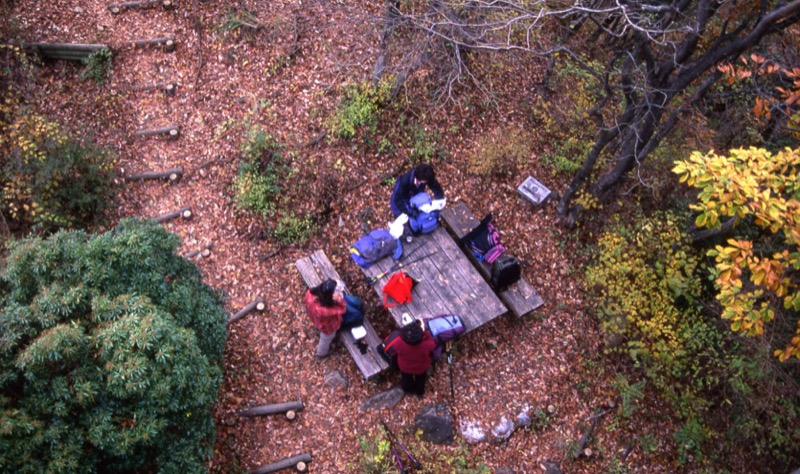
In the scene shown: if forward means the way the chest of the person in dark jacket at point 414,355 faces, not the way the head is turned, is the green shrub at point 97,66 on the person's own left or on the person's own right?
on the person's own left

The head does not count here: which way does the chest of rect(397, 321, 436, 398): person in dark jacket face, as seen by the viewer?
away from the camera

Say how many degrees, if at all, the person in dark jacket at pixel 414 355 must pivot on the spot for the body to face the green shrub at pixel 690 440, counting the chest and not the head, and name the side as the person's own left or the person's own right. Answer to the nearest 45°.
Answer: approximately 90° to the person's own right

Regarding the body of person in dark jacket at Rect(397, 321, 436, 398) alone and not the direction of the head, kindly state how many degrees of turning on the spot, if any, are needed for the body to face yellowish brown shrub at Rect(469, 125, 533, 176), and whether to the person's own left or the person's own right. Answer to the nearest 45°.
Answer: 0° — they already face it

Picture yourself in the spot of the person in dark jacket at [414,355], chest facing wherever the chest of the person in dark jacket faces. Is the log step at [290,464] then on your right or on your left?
on your left

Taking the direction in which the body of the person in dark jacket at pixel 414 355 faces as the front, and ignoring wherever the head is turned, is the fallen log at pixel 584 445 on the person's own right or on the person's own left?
on the person's own right

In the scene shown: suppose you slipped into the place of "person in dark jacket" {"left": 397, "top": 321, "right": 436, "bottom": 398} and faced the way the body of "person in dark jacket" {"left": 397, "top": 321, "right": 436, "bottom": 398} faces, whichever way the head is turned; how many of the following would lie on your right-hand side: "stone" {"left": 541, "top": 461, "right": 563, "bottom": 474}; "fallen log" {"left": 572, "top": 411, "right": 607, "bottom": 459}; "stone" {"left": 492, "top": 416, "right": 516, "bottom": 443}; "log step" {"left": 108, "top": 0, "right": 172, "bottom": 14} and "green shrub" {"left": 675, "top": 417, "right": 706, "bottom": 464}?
4

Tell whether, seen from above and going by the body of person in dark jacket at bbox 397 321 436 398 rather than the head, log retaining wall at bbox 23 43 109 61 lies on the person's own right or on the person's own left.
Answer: on the person's own left

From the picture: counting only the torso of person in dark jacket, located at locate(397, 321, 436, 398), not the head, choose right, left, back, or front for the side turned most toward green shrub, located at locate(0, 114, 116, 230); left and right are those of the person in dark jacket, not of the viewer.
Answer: left

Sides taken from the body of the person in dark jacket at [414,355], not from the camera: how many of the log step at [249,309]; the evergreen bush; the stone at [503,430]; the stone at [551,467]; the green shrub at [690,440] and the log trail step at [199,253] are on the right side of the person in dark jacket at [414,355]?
3
